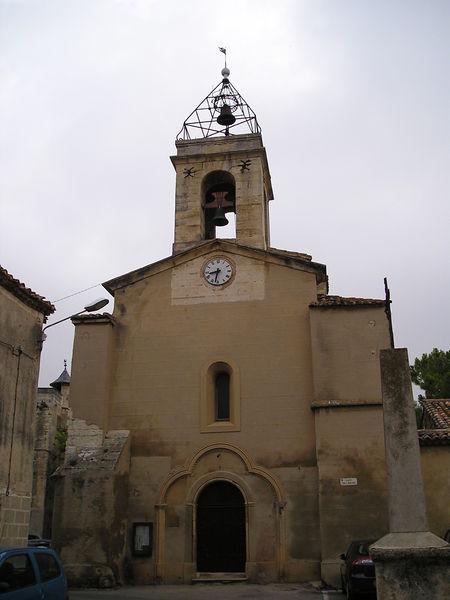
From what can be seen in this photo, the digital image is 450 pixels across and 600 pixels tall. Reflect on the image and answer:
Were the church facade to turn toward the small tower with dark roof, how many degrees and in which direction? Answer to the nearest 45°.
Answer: approximately 135° to its right

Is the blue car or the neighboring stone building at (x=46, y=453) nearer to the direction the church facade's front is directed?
the blue car

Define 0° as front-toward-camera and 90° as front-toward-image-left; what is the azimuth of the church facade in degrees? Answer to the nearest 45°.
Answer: approximately 0°

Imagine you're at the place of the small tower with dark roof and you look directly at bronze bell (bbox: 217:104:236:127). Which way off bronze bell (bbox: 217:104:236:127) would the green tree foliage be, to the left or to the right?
left

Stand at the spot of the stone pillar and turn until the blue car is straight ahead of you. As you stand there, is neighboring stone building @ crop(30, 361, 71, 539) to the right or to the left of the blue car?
right

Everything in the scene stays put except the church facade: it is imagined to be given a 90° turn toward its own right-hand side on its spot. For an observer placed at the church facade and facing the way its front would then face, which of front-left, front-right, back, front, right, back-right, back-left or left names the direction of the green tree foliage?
back-right
